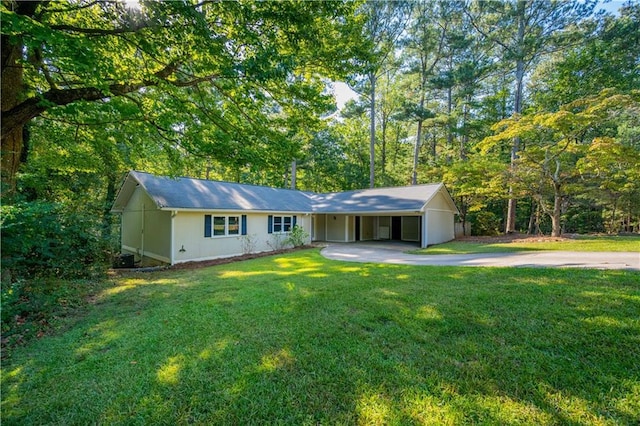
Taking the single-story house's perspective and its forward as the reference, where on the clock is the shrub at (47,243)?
The shrub is roughly at 2 o'clock from the single-story house.

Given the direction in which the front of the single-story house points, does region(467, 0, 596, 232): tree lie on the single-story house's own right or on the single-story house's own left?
on the single-story house's own left

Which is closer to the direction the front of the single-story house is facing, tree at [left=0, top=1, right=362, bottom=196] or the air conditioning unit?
the tree

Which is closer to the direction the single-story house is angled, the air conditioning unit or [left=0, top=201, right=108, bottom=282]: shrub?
the shrub

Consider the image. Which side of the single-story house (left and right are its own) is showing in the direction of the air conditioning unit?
right

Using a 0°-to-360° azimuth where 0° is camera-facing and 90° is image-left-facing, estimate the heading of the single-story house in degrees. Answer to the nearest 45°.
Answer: approximately 315°

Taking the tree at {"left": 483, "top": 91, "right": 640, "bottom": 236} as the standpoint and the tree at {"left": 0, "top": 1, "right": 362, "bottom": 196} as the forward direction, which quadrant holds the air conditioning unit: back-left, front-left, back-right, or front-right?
front-right
